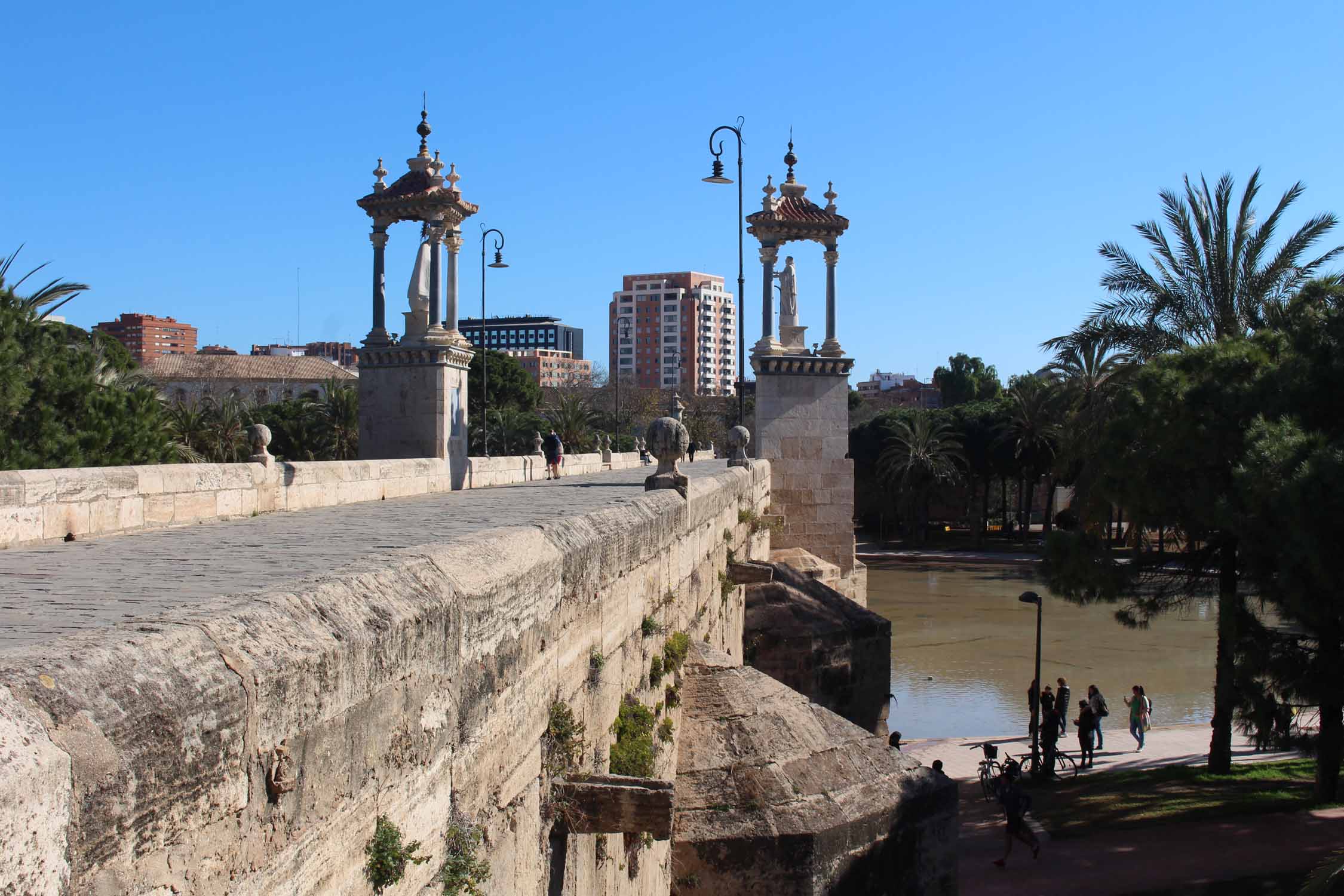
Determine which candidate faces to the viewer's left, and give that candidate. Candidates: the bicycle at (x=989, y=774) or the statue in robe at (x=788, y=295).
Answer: the statue in robe

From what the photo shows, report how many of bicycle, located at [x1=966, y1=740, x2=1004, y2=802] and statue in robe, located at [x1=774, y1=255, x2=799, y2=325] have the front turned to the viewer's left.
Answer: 1

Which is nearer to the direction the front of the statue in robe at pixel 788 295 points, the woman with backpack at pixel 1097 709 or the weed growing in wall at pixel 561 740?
the weed growing in wall

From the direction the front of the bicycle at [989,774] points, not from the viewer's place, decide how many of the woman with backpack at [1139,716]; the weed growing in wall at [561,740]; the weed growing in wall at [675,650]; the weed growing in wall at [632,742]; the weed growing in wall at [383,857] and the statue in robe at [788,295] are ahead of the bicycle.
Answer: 4

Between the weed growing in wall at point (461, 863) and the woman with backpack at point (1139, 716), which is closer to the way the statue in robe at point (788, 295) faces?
the weed growing in wall

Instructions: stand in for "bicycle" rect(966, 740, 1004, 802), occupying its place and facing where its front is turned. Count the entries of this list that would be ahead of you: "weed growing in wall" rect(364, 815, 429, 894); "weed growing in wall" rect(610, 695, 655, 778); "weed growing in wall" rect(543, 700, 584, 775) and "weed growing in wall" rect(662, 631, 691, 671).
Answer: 4

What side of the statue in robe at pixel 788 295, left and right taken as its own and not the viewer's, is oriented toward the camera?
left

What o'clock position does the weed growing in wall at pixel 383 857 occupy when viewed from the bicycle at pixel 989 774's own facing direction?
The weed growing in wall is roughly at 12 o'clock from the bicycle.

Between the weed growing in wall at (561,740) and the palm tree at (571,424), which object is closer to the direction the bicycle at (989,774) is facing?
the weed growing in wall

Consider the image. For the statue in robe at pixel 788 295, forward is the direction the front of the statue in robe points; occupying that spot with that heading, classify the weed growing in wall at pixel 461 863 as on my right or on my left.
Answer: on my left

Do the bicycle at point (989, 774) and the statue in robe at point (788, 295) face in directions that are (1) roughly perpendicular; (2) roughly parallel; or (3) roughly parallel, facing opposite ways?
roughly perpendicular

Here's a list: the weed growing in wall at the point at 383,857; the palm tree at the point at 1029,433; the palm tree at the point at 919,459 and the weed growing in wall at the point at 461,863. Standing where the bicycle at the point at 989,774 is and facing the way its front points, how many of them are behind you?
2
